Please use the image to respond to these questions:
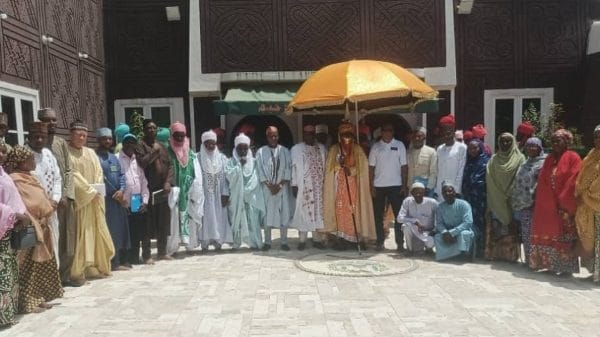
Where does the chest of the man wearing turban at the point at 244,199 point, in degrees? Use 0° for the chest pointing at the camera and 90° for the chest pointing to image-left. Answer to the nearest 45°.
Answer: approximately 0°

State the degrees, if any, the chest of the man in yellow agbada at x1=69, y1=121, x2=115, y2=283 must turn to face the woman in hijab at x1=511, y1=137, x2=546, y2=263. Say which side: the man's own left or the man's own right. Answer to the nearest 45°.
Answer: approximately 45° to the man's own left

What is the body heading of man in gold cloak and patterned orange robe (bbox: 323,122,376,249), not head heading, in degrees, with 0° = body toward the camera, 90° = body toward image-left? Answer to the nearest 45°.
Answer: approximately 0°

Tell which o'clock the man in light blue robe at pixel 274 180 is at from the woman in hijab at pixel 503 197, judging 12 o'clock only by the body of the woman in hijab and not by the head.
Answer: The man in light blue robe is roughly at 3 o'clock from the woman in hijab.

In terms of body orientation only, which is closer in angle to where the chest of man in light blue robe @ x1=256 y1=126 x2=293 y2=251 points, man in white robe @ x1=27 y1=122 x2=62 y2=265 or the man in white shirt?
the man in white robe

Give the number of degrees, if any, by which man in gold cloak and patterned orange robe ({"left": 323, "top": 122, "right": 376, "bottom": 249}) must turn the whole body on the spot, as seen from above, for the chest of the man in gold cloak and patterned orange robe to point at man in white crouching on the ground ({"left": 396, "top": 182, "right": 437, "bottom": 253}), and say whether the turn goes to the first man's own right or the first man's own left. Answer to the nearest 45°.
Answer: approximately 90° to the first man's own left

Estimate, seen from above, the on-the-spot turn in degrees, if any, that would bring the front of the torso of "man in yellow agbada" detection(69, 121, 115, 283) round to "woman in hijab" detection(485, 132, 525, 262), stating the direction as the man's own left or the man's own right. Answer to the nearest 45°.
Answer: approximately 45° to the man's own left

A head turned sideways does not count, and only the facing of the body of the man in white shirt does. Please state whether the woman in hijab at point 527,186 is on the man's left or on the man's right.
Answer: on the man's left

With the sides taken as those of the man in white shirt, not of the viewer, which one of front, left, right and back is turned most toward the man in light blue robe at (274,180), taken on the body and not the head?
right

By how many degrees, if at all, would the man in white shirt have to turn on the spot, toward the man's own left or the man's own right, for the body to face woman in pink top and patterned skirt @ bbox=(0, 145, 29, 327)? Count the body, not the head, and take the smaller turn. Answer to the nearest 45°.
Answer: approximately 45° to the man's own right

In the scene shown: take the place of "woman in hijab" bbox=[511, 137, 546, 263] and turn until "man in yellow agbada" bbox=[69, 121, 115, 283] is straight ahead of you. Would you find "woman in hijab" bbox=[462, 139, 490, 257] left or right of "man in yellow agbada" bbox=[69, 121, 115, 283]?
right
